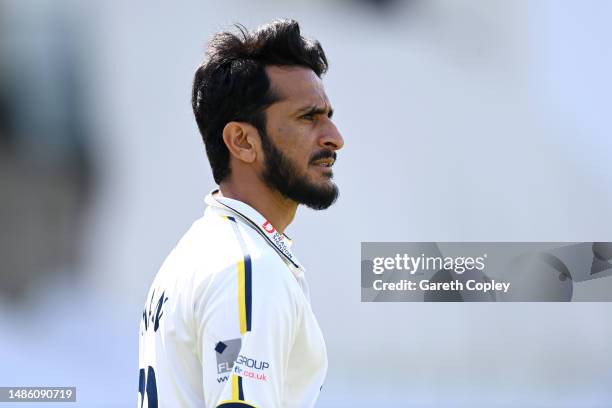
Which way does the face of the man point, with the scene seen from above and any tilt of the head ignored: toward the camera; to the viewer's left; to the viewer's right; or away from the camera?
to the viewer's right

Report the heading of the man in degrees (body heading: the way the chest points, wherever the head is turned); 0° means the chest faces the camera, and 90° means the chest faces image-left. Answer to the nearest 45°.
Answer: approximately 270°
